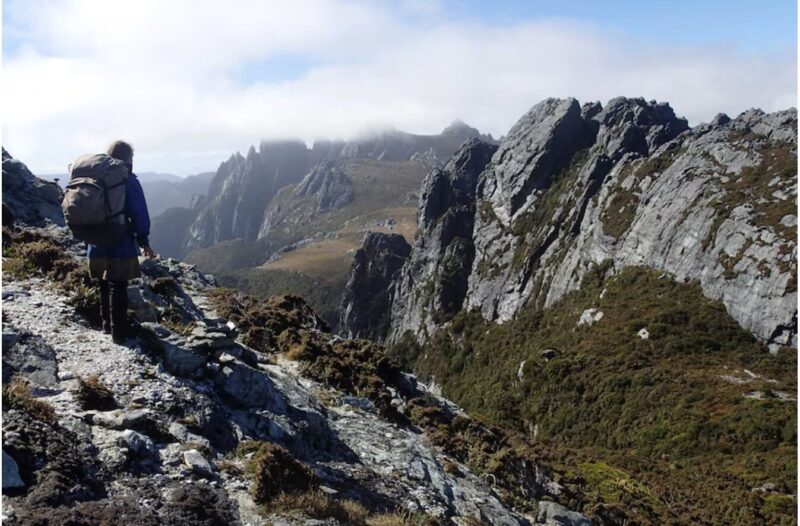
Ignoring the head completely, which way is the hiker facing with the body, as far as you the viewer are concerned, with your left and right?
facing away from the viewer and to the right of the viewer

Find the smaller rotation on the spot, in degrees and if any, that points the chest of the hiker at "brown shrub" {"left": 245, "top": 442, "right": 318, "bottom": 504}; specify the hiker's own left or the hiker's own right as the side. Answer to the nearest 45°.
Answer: approximately 90° to the hiker's own right
